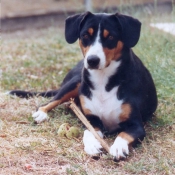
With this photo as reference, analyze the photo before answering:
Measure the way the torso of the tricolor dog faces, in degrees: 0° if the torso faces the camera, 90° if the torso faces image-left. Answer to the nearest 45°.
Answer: approximately 0°
